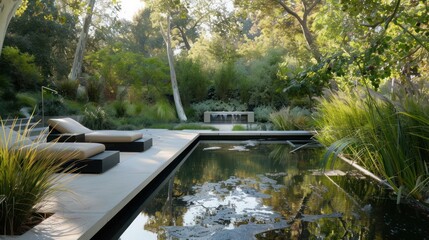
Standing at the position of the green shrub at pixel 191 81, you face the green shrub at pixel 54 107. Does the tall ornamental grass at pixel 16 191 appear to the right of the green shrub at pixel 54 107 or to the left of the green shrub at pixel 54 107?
left

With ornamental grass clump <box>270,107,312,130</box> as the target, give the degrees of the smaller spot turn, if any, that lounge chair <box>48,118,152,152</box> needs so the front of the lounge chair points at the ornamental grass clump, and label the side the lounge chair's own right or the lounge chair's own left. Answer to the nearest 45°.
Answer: approximately 45° to the lounge chair's own left

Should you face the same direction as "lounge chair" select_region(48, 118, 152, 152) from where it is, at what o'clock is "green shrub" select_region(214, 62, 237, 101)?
The green shrub is roughly at 10 o'clock from the lounge chair.

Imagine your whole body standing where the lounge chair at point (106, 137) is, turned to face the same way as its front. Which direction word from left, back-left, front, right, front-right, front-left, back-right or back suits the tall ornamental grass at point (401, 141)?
front-right

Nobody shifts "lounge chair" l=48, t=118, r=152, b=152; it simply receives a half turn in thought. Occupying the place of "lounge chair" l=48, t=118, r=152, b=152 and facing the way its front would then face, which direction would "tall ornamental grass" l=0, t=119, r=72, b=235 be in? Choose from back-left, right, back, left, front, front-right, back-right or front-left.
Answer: left

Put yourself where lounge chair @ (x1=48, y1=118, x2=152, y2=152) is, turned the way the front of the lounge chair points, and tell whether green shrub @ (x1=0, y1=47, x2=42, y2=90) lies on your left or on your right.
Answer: on your left

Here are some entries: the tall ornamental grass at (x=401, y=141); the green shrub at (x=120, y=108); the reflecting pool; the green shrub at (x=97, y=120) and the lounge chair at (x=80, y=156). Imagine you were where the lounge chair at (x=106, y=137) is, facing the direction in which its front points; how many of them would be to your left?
2

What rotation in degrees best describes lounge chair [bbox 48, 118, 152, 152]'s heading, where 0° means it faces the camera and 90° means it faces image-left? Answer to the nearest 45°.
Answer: approximately 270°

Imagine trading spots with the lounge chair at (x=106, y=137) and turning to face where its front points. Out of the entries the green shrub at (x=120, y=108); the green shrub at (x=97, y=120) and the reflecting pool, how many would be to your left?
2
